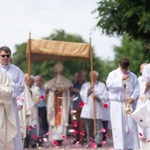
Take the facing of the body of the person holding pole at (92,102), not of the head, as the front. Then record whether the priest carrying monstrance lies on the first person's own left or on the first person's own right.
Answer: on the first person's own right

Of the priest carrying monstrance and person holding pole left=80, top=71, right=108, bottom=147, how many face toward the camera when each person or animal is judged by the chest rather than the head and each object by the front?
2

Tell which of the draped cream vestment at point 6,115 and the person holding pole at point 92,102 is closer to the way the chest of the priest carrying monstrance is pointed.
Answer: the draped cream vestment

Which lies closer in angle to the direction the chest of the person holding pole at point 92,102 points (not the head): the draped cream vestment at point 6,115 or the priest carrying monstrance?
the draped cream vestment

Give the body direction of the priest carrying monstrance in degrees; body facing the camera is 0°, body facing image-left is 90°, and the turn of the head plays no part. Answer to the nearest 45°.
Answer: approximately 0°
